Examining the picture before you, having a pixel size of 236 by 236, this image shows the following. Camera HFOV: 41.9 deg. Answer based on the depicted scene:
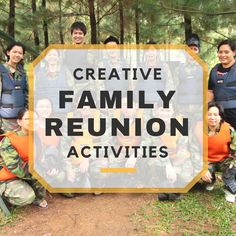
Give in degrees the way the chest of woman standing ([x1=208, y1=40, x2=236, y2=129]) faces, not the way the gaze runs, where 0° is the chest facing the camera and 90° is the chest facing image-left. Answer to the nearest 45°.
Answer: approximately 45°

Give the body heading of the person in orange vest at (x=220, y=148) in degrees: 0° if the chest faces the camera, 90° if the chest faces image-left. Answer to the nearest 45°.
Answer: approximately 0°

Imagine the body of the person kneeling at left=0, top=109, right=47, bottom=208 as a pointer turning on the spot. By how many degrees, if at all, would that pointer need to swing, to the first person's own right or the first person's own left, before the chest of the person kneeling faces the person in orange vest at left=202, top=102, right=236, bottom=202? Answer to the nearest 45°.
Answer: approximately 45° to the first person's own left

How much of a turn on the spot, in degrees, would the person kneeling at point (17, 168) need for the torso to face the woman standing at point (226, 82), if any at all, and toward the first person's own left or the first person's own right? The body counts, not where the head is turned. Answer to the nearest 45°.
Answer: approximately 45° to the first person's own left
